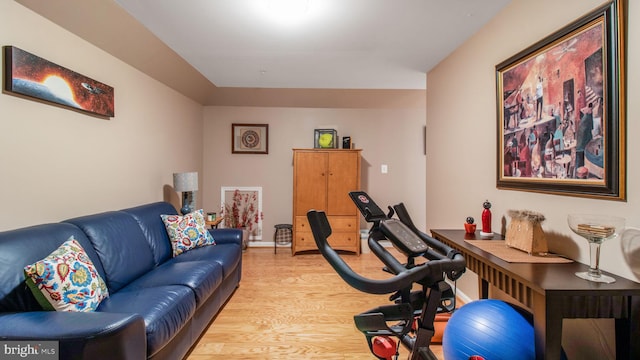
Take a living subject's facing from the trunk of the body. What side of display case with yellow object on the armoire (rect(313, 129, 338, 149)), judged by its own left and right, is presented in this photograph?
front

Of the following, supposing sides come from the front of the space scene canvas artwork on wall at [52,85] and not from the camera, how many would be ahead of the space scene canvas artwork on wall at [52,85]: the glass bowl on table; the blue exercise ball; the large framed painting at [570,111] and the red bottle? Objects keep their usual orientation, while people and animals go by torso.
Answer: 4

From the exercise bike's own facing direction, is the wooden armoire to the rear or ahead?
ahead

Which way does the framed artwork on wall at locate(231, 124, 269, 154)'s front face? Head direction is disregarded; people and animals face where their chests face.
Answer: toward the camera

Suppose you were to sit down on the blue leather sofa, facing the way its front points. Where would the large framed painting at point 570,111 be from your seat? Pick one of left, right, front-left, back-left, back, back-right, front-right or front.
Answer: front

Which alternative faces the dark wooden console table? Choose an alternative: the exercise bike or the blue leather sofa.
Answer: the blue leather sofa

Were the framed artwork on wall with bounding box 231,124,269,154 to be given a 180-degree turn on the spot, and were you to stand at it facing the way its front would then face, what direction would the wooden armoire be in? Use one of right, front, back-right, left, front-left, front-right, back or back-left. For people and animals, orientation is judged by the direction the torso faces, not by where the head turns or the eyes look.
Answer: back-right

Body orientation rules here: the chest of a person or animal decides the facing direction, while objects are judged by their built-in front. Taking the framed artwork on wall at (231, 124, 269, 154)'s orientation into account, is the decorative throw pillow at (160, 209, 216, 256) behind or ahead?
ahead

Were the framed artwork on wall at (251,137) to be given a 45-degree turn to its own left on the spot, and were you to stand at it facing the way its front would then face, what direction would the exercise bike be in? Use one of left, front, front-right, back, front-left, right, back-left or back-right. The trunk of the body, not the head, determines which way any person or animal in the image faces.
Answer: front-right

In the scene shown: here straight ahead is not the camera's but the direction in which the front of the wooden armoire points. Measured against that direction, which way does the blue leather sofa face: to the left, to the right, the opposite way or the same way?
to the left

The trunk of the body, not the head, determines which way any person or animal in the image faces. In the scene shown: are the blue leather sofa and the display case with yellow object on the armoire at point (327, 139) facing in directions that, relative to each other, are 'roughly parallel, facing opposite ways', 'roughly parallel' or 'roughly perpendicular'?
roughly perpendicular

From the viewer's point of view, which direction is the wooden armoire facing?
toward the camera

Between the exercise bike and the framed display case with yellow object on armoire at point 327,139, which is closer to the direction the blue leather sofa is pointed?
the exercise bike

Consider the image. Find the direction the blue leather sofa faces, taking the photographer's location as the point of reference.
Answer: facing the viewer and to the right of the viewer

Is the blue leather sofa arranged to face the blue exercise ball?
yes

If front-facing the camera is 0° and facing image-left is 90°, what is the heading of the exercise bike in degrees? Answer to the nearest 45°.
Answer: approximately 135°

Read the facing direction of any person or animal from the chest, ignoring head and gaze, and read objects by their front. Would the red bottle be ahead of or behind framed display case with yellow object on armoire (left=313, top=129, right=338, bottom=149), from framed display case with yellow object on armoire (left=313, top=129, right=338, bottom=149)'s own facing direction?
ahead

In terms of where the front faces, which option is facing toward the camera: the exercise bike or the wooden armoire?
the wooden armoire
